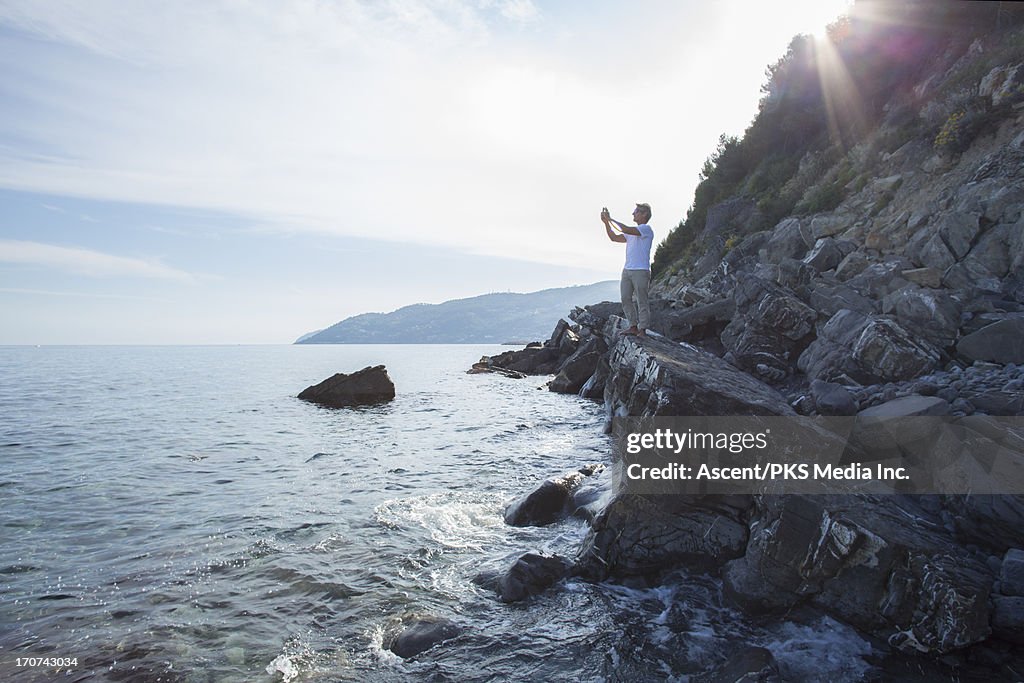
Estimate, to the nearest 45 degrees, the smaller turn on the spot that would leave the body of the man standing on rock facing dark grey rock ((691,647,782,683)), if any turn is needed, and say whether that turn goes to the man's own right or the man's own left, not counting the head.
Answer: approximately 45° to the man's own left

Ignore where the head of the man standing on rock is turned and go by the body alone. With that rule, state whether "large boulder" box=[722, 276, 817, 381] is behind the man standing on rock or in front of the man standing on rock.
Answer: behind

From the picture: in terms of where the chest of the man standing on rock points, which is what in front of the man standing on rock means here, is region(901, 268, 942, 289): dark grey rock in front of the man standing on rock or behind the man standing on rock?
behind

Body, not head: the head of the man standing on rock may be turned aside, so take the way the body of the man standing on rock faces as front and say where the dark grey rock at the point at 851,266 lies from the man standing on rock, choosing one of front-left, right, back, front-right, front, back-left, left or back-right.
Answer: back

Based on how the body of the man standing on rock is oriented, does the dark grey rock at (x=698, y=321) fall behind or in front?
behind

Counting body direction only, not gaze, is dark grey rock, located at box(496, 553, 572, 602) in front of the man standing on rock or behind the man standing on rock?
in front

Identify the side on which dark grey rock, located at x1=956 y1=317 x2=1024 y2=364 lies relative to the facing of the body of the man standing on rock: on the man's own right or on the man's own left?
on the man's own left

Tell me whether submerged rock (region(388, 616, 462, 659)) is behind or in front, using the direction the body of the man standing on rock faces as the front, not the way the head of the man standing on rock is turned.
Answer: in front

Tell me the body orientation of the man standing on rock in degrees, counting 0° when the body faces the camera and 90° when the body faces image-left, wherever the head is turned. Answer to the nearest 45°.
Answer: approximately 45°

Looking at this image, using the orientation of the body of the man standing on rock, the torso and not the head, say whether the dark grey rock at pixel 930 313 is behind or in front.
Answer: behind

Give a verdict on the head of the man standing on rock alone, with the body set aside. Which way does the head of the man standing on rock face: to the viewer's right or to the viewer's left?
to the viewer's left

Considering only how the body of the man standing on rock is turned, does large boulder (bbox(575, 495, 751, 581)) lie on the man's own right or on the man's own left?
on the man's own left

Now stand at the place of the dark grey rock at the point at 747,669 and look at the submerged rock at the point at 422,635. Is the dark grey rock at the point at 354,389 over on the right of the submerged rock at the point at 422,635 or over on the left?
right

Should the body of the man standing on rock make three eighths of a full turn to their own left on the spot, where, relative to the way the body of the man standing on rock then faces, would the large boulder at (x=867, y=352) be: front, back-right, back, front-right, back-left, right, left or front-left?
front

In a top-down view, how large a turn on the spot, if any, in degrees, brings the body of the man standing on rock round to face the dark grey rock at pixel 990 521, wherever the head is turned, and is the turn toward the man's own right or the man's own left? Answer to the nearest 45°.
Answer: approximately 90° to the man's own left
